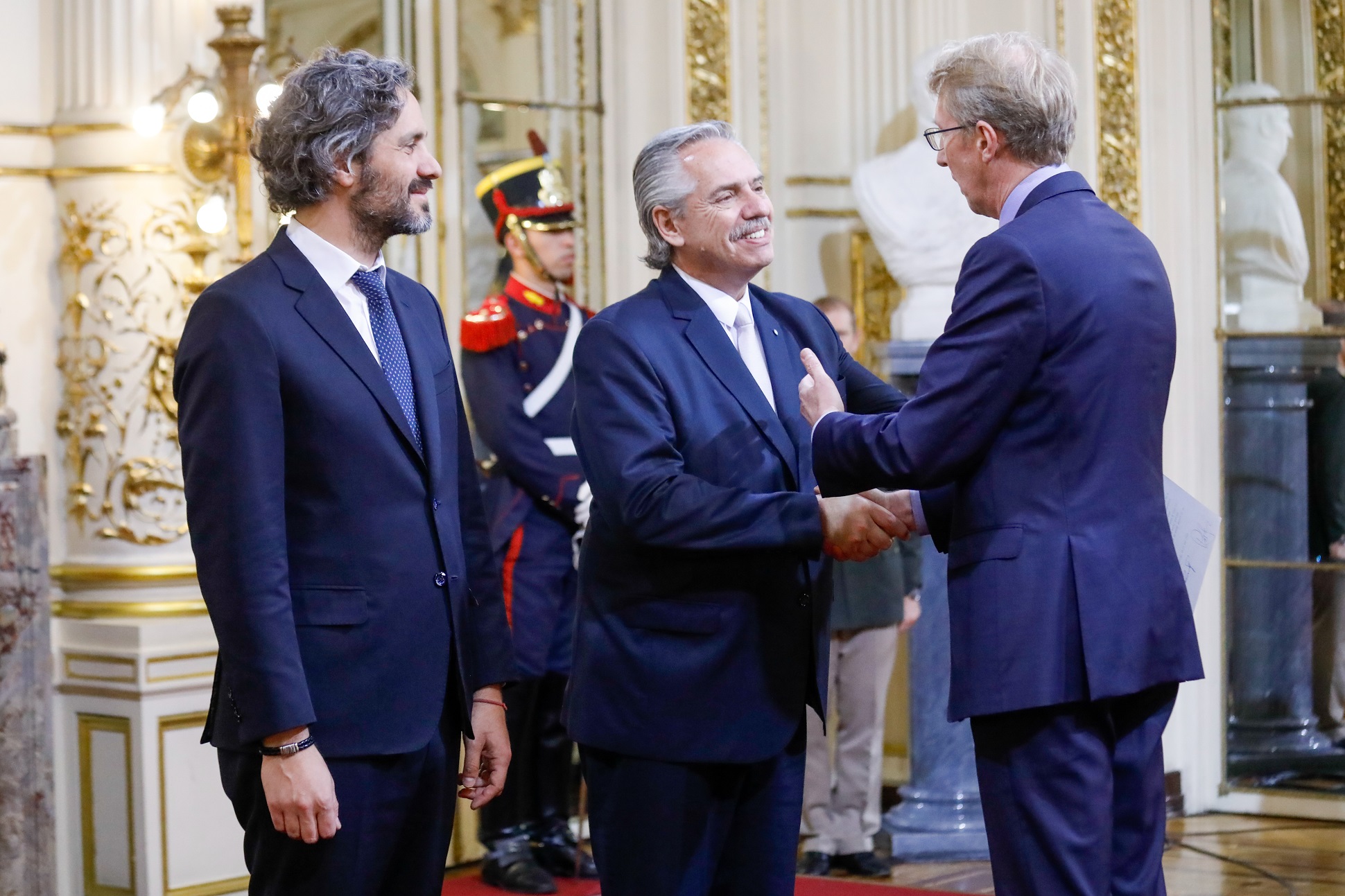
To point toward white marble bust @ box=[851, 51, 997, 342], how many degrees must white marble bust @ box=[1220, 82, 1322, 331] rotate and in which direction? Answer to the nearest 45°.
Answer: approximately 135° to its right

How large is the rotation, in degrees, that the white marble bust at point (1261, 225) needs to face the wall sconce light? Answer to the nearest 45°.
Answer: approximately 135° to its right

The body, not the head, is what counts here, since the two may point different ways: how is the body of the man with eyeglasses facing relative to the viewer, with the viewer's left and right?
facing away from the viewer and to the left of the viewer

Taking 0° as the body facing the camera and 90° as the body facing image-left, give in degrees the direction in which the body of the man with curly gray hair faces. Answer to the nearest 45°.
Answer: approximately 315°

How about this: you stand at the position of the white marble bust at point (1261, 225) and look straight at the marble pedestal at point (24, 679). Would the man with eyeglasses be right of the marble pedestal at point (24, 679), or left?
left

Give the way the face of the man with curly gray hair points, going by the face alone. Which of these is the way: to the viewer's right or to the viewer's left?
to the viewer's right

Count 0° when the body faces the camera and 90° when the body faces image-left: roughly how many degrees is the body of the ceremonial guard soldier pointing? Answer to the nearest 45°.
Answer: approximately 315°

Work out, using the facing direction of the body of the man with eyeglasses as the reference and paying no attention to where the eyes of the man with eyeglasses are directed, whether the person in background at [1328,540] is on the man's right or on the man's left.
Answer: on the man's right

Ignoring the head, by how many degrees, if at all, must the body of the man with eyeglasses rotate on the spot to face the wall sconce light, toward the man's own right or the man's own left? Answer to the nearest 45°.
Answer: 0° — they already face it
